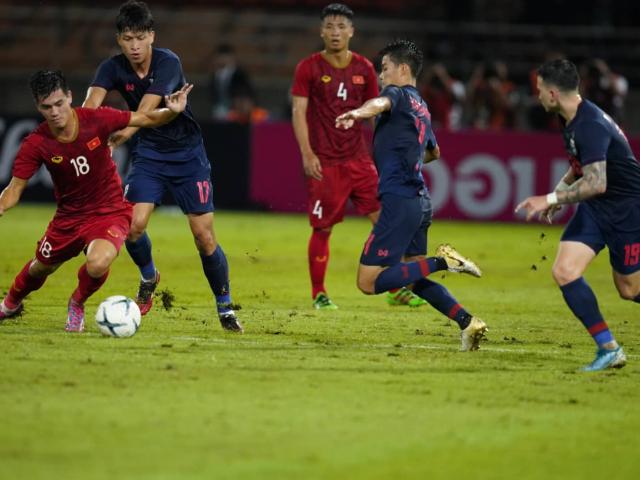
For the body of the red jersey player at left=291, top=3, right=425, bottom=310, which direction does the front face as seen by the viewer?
toward the camera

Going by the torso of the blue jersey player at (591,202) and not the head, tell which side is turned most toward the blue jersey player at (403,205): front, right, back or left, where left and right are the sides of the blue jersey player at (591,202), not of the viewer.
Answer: front

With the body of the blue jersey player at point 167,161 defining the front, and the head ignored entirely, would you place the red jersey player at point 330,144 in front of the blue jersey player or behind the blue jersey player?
behind

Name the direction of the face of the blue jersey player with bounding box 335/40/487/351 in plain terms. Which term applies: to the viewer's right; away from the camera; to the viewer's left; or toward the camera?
to the viewer's left

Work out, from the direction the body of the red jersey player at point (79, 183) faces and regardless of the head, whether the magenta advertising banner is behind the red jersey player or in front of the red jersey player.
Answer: behind

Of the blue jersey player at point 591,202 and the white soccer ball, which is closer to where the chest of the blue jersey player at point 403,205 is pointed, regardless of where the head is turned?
the white soccer ball

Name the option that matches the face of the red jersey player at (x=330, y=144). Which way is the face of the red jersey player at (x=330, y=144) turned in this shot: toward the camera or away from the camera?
toward the camera

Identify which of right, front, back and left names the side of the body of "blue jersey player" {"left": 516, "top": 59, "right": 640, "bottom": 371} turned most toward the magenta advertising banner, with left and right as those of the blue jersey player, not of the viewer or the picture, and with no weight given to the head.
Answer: right

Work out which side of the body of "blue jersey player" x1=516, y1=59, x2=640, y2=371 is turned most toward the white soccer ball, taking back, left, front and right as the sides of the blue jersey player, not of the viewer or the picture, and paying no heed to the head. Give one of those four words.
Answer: front

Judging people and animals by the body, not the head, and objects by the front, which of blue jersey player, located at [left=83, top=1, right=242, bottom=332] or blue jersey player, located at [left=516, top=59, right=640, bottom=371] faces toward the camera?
blue jersey player, located at [left=83, top=1, right=242, bottom=332]

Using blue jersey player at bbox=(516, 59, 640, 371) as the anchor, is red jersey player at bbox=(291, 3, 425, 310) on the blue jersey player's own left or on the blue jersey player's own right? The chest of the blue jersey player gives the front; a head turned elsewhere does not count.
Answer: on the blue jersey player's own right

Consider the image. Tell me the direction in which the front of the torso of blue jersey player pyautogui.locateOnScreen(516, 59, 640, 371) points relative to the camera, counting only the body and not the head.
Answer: to the viewer's left

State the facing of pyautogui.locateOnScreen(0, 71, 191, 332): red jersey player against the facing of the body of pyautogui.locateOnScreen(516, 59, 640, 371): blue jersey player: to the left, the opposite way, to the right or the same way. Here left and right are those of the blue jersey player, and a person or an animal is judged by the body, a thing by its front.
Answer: to the left

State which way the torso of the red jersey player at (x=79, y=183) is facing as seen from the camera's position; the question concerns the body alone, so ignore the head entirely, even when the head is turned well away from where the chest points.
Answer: toward the camera

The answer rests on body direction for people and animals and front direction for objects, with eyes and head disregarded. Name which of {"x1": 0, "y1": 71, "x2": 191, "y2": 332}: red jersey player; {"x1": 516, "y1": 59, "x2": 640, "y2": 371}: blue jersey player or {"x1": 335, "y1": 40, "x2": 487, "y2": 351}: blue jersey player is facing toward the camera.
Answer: the red jersey player

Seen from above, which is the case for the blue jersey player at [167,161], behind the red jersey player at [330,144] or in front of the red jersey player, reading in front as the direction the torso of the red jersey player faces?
in front

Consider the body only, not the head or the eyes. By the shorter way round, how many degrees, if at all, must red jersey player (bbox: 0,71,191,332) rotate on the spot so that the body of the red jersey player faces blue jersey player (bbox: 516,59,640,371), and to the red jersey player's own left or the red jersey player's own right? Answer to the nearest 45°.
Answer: approximately 45° to the red jersey player's own left
